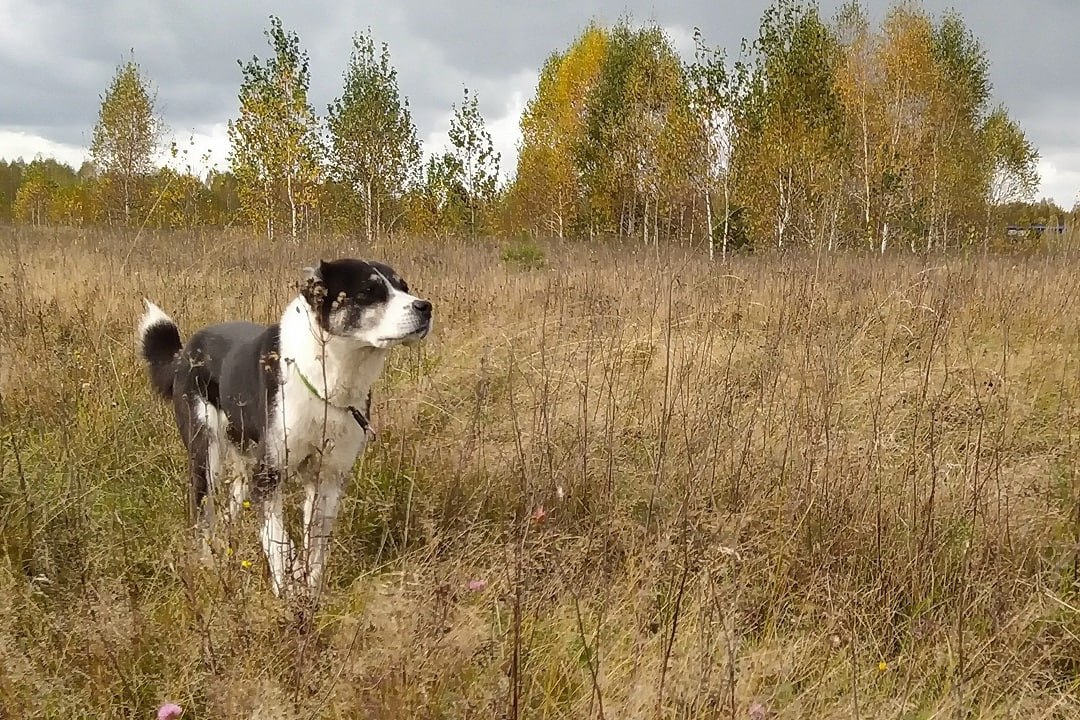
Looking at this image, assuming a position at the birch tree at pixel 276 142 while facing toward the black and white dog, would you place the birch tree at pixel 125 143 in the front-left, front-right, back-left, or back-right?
back-right

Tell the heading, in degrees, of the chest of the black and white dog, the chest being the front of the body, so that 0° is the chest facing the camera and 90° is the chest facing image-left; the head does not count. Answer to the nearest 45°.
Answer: approximately 315°

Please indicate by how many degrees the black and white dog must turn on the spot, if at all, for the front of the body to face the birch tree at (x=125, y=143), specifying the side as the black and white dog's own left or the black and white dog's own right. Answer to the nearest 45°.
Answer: approximately 135° to the black and white dog's own left

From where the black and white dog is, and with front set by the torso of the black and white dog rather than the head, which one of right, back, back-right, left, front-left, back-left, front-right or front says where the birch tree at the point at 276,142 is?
back-left

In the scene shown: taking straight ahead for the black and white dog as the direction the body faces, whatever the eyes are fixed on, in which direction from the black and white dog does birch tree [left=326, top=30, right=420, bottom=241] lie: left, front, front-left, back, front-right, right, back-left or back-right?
back-left

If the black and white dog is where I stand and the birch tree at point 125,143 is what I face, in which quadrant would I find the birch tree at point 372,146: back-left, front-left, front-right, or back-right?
front-right

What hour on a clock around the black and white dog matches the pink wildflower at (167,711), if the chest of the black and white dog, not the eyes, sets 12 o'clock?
The pink wildflower is roughly at 2 o'clock from the black and white dog.

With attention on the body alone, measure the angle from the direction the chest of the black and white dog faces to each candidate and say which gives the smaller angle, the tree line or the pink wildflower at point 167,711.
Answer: the pink wildflower
